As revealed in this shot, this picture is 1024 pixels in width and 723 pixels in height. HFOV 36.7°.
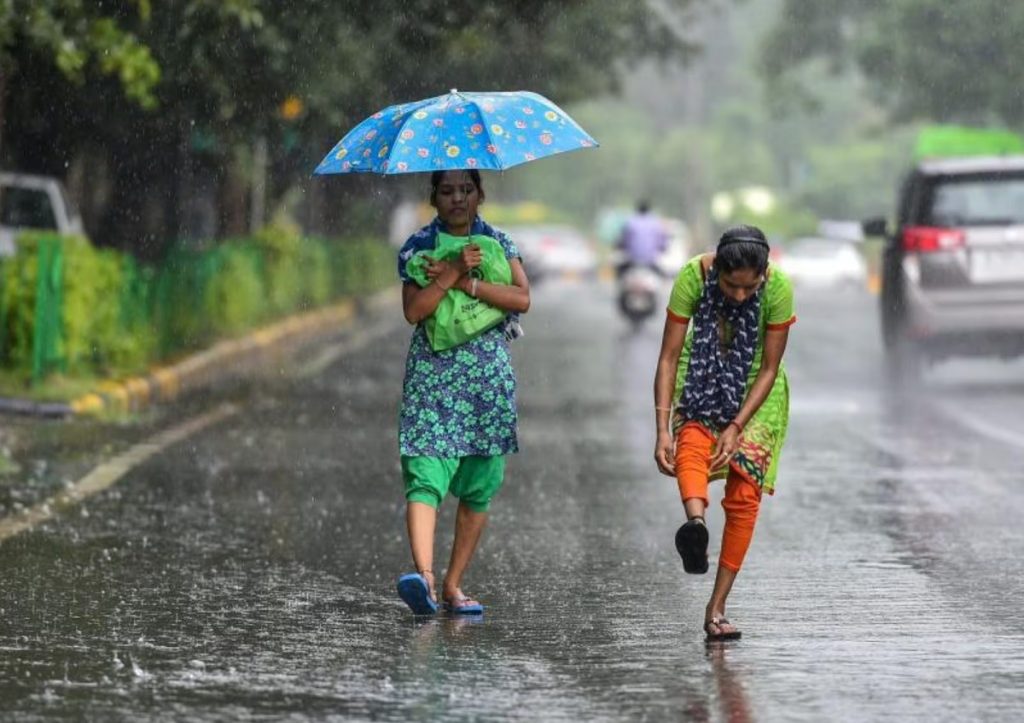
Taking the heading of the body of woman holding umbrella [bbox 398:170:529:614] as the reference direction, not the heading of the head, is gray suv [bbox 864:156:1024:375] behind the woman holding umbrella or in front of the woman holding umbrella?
behind

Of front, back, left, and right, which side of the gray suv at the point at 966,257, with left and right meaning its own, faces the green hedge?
left

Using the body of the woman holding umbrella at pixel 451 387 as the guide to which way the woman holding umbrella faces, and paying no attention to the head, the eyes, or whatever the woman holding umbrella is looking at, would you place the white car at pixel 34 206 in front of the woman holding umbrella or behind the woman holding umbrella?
behind

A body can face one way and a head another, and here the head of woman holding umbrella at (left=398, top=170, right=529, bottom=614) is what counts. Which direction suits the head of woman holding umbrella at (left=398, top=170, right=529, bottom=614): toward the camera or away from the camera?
toward the camera

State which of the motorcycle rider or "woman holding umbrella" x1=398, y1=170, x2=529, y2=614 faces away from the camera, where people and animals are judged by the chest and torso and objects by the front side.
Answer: the motorcycle rider

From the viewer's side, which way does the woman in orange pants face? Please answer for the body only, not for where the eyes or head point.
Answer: toward the camera

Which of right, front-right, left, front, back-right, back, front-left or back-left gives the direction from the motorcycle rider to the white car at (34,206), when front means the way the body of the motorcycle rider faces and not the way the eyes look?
back-left

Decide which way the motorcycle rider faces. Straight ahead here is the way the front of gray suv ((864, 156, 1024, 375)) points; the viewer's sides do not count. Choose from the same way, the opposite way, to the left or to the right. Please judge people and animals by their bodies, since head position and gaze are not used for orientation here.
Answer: the same way

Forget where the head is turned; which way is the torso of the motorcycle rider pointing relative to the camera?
away from the camera

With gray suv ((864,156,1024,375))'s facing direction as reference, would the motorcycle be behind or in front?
in front

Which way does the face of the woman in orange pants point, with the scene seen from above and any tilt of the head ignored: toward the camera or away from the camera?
toward the camera

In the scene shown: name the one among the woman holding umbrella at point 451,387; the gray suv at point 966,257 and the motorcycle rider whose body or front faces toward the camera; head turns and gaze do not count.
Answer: the woman holding umbrella

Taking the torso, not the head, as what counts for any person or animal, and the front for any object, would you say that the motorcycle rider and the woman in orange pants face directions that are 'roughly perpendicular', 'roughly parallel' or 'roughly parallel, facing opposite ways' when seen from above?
roughly parallel, facing opposite ways

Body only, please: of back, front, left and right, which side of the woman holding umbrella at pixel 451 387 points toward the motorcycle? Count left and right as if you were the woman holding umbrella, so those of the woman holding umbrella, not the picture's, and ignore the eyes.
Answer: back

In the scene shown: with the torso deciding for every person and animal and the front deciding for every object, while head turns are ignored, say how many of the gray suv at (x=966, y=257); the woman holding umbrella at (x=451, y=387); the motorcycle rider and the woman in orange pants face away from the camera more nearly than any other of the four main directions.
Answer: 2

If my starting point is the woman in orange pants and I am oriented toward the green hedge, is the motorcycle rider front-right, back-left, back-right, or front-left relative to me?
front-right

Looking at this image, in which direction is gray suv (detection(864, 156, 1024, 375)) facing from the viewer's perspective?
away from the camera

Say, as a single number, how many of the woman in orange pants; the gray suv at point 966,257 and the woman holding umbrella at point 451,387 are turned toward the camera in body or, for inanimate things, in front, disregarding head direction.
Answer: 2

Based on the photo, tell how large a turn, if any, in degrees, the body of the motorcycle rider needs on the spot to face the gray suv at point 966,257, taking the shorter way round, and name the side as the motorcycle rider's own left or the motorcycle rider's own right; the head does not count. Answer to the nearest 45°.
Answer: approximately 180°

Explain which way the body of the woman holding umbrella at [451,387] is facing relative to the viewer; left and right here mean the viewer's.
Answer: facing the viewer
